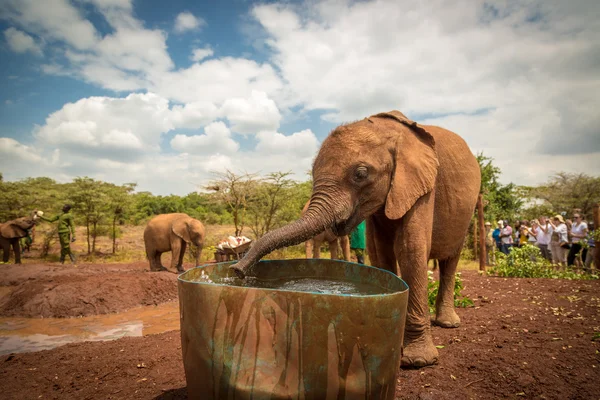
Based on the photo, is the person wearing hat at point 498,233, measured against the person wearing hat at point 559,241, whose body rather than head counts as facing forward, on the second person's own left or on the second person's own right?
on the second person's own right

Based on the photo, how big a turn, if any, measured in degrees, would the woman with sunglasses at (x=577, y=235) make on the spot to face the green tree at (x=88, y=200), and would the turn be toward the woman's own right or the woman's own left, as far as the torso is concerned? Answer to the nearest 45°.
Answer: approximately 45° to the woman's own right

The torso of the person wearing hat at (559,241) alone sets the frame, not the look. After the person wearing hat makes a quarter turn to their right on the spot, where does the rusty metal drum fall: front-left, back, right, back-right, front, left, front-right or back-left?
back-left

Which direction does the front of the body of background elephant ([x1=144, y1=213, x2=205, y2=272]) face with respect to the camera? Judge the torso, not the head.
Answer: to the viewer's right

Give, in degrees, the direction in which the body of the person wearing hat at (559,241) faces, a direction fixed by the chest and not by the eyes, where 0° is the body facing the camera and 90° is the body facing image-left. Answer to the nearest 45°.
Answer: approximately 45°

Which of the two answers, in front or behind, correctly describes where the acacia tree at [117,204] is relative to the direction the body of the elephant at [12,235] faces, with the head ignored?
in front

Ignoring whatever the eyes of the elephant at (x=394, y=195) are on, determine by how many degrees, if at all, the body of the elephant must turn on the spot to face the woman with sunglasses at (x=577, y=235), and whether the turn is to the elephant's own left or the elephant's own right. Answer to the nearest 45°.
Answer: approximately 180°

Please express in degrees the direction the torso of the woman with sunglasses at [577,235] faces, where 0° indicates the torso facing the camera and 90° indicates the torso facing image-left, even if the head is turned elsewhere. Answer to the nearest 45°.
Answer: approximately 45°

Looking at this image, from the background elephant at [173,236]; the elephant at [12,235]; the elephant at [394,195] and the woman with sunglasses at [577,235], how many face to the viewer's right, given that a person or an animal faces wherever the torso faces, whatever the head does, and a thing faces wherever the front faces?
2

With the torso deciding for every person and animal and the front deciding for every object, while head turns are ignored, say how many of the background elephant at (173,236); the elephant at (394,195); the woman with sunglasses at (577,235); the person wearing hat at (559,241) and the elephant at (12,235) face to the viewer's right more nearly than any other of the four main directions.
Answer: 2

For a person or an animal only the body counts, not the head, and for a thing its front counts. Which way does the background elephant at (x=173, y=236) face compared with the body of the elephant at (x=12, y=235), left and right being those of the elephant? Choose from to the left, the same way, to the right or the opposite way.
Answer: the same way

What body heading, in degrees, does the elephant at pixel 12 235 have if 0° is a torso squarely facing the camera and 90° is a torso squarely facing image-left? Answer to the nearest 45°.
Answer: approximately 270°

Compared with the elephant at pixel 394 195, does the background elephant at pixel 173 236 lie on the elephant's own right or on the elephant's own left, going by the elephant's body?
on the elephant's own right

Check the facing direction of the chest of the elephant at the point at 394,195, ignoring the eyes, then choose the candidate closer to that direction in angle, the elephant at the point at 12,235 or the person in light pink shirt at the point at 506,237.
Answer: the elephant

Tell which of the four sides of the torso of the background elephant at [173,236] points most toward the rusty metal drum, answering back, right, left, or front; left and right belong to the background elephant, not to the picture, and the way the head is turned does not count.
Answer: right

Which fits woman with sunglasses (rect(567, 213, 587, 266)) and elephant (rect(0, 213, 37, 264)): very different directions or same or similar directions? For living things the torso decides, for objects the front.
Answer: very different directions

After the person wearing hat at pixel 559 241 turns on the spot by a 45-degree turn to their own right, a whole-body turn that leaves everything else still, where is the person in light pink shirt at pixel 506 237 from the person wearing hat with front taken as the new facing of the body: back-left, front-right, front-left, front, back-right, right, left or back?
front-right
